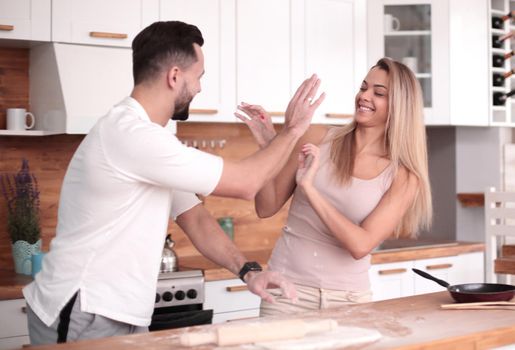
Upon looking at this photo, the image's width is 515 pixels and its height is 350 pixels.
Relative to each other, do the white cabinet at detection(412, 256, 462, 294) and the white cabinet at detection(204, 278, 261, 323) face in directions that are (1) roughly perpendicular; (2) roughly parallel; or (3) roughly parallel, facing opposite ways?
roughly parallel

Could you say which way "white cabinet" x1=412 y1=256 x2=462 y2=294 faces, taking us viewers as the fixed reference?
facing the viewer

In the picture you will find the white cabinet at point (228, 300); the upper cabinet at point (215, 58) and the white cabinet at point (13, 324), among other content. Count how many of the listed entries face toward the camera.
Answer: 3

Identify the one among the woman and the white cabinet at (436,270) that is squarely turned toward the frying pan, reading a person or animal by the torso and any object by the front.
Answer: the white cabinet

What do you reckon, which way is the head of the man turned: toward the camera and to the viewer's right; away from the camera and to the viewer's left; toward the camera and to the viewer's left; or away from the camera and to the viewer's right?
away from the camera and to the viewer's right

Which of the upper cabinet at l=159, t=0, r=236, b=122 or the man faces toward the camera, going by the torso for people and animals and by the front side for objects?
the upper cabinet

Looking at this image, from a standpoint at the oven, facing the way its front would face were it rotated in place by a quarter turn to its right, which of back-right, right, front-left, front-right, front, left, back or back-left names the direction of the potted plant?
front

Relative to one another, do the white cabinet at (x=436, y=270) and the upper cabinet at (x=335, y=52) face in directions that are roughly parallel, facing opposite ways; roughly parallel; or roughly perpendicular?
roughly parallel

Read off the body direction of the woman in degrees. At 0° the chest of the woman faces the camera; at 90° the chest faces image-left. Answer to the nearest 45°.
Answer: approximately 45°

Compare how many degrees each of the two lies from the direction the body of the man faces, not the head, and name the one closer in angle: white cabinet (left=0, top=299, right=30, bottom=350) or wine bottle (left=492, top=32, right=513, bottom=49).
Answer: the wine bottle

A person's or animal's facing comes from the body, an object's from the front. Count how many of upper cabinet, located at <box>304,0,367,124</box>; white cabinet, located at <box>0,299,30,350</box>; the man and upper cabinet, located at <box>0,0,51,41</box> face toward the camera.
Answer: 3

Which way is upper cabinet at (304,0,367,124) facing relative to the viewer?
toward the camera

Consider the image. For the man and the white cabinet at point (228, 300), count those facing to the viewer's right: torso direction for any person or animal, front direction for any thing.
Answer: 1

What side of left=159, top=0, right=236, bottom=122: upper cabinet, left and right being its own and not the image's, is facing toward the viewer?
front

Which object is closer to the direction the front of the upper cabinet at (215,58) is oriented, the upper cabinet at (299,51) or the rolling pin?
the rolling pin

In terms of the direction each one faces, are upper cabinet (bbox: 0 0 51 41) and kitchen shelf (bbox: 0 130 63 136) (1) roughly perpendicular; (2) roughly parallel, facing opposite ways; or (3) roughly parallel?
roughly parallel
